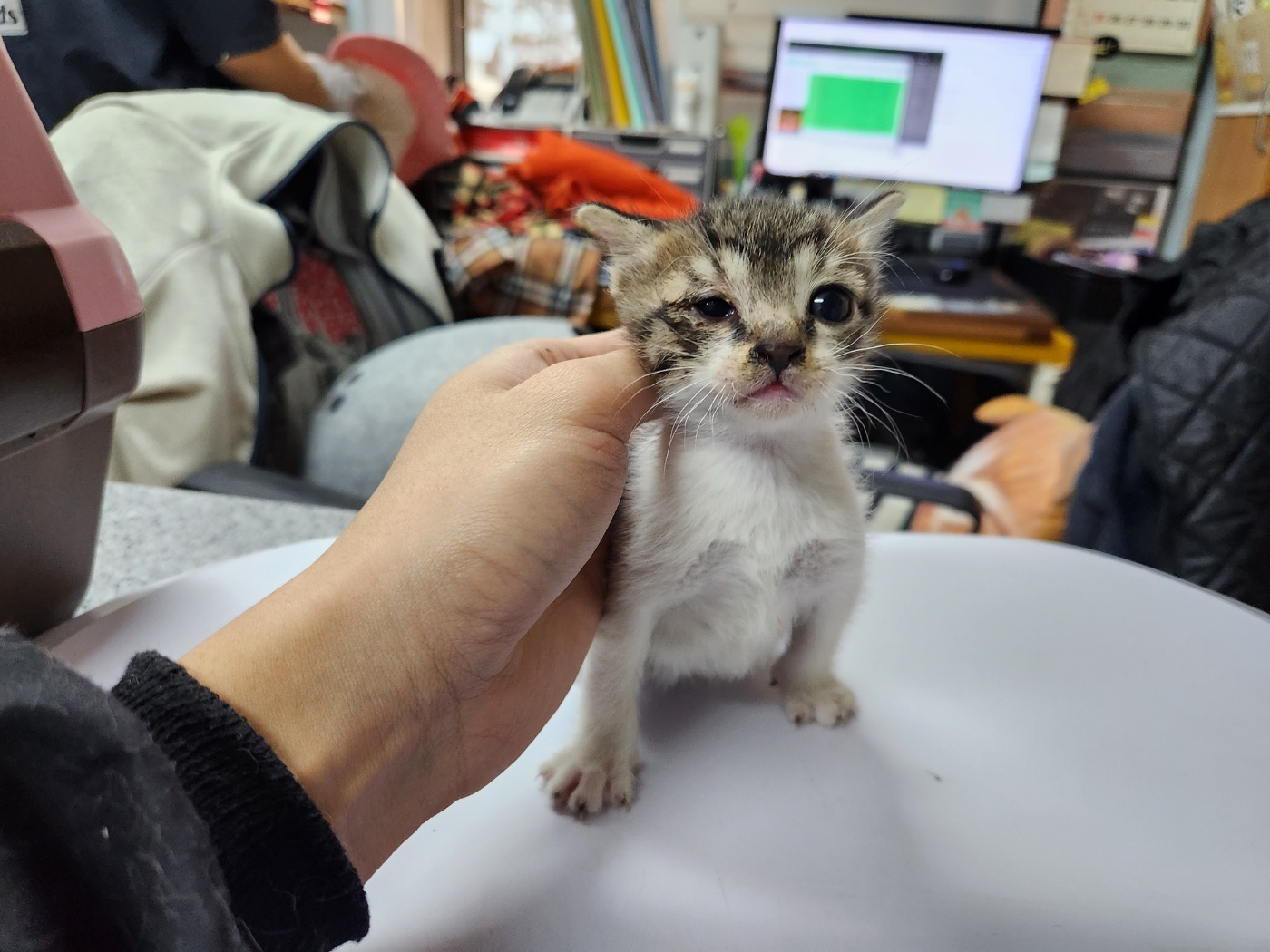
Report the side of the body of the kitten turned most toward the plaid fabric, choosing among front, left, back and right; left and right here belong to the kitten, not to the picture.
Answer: back

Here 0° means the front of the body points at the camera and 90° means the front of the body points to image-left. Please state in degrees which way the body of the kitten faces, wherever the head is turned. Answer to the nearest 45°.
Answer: approximately 0°

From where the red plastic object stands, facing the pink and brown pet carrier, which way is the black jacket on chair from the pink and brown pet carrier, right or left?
left

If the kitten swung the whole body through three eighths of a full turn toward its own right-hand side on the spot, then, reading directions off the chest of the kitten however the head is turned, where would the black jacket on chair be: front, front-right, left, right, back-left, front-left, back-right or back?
right

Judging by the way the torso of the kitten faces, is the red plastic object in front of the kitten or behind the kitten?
behind

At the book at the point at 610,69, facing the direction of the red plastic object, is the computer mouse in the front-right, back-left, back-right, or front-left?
back-left

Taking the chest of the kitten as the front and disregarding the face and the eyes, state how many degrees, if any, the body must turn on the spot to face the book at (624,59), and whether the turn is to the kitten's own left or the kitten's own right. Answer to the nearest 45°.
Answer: approximately 180°

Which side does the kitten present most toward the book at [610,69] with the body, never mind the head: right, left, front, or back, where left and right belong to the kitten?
back

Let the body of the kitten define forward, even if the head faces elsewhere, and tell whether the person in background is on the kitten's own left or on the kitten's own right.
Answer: on the kitten's own right
